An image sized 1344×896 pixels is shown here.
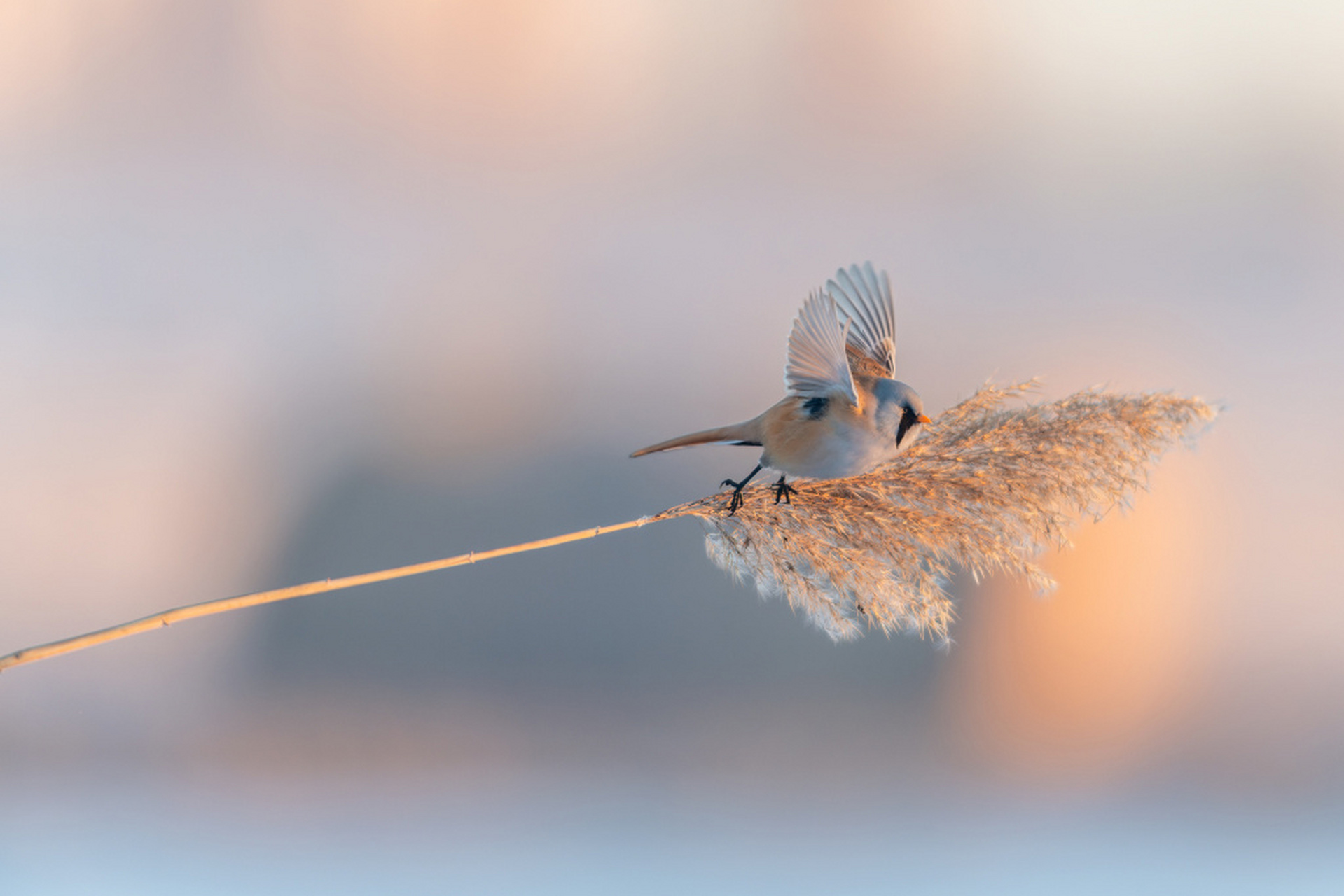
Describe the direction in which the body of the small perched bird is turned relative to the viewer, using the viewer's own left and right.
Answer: facing to the right of the viewer
